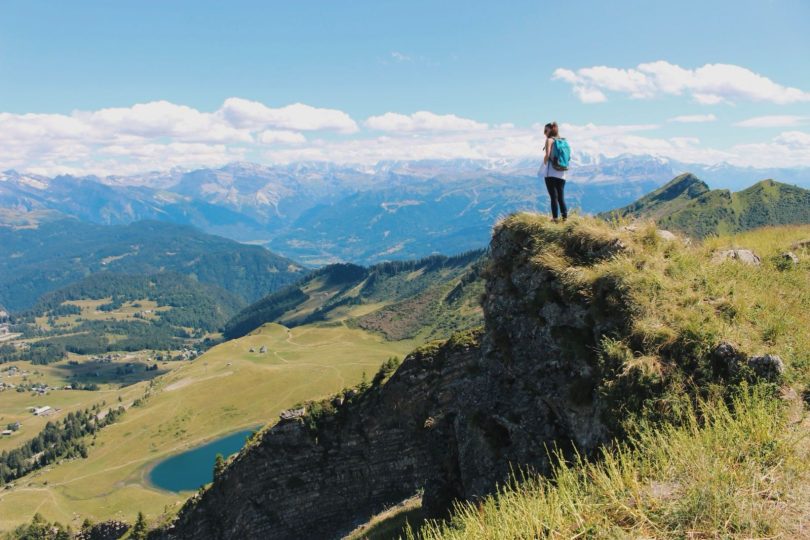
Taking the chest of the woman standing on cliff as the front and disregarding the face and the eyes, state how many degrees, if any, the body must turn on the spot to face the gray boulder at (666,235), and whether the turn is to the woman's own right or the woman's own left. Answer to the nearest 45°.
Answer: approximately 180°

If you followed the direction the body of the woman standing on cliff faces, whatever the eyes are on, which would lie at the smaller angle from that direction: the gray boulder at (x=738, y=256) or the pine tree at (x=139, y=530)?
the pine tree

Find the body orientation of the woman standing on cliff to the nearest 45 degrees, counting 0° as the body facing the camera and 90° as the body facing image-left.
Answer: approximately 135°
